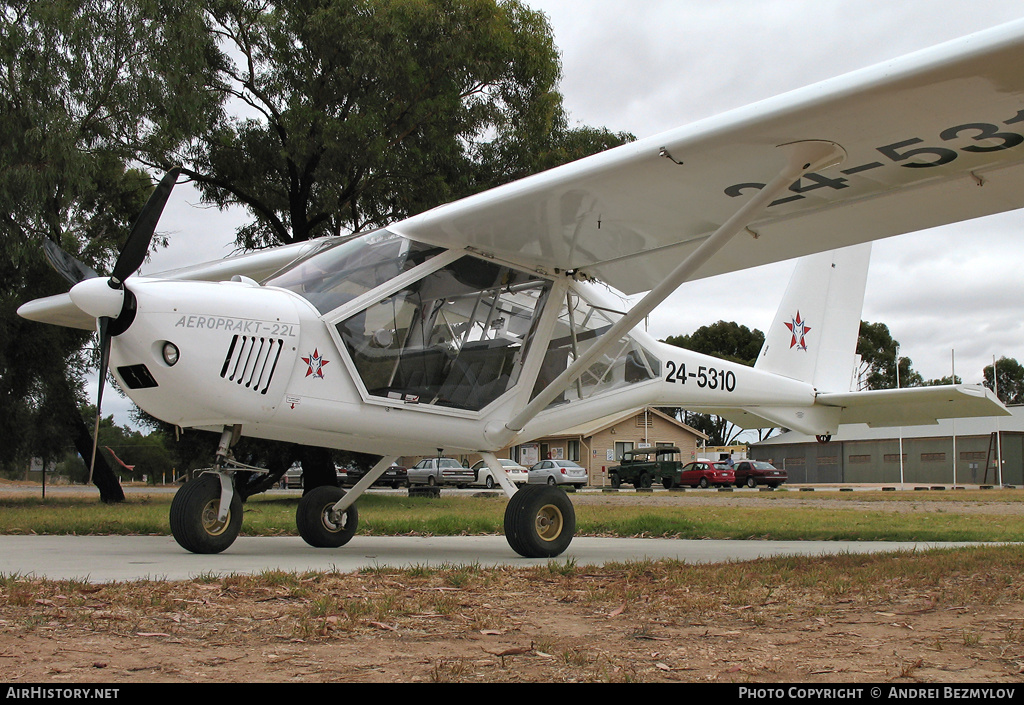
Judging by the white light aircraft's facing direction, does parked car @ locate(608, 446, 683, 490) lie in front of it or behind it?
behind

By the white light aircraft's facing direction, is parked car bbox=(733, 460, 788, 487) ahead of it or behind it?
behind

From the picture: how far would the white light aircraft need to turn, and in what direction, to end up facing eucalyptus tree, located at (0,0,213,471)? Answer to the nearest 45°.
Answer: approximately 90° to its right

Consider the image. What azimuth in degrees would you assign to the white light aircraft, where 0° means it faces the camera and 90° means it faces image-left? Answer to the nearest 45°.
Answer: approximately 45°

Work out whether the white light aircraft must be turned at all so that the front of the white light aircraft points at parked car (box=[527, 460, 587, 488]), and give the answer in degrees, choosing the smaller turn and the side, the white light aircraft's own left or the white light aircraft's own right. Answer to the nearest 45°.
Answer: approximately 135° to the white light aircraft's own right

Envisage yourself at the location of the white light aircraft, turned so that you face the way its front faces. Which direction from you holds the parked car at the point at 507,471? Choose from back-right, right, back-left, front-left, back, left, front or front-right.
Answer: back-right

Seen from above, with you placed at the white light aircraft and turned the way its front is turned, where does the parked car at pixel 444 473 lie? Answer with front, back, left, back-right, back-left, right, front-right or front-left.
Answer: back-right

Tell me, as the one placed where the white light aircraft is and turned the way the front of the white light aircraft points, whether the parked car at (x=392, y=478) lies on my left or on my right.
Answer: on my right
